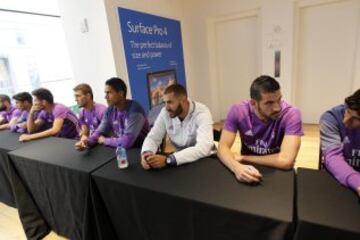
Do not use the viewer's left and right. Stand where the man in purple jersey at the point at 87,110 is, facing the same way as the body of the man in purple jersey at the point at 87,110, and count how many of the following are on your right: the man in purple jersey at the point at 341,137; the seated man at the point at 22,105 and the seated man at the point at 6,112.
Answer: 2

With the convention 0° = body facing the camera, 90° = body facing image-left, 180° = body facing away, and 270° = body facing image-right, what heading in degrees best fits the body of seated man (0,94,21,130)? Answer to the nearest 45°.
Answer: approximately 45°

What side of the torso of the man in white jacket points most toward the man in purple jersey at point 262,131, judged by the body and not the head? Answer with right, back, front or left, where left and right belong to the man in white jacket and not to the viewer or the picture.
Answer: left

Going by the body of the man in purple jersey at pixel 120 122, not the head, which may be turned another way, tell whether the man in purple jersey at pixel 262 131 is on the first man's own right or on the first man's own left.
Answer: on the first man's own left

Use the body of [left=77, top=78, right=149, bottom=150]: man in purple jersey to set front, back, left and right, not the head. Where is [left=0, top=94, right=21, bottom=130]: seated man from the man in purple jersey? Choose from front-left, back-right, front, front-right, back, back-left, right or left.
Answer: right

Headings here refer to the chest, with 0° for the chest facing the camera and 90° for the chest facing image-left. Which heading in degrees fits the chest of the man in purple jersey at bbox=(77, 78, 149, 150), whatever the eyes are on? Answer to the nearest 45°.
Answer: approximately 45°

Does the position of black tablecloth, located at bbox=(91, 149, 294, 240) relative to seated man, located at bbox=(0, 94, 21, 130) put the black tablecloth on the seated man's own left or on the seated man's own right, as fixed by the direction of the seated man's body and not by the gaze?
on the seated man's own left

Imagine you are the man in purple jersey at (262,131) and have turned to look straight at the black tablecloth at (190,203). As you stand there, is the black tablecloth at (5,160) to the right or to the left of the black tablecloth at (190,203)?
right

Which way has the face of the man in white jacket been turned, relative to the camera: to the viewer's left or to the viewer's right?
to the viewer's left

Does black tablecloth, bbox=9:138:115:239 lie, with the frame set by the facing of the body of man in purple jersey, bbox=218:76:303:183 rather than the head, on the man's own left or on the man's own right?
on the man's own right

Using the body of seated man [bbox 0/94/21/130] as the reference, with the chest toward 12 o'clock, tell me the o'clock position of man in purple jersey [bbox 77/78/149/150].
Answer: The man in purple jersey is roughly at 10 o'clock from the seated man.
